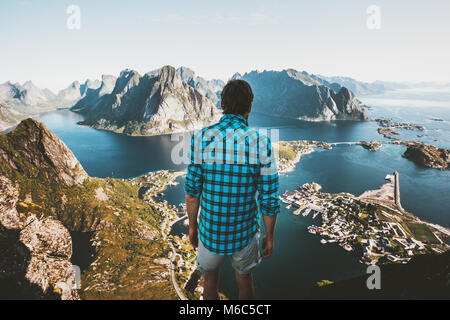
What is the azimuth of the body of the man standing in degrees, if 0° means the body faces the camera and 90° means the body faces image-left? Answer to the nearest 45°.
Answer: approximately 180°
